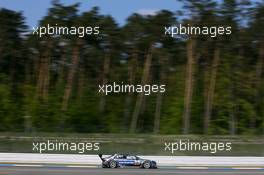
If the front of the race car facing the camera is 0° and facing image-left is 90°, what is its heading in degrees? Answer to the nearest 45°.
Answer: approximately 270°
